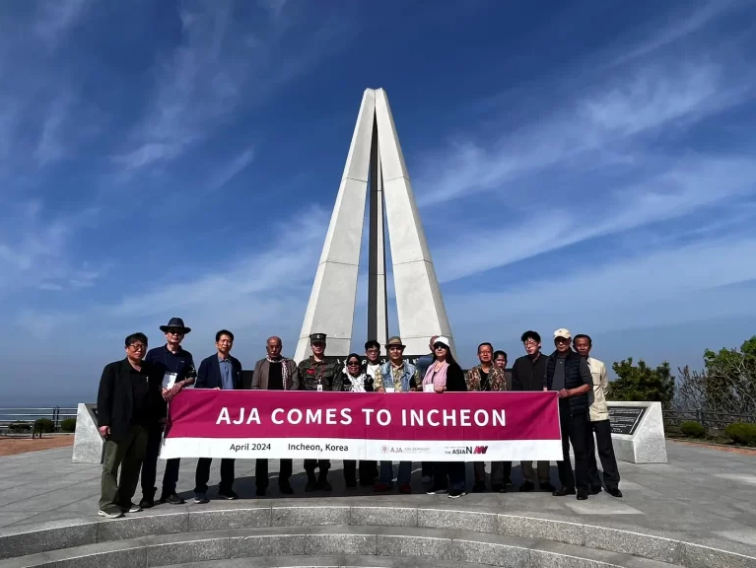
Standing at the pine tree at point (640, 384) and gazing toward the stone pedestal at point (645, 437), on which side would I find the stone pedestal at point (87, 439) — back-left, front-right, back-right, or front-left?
front-right

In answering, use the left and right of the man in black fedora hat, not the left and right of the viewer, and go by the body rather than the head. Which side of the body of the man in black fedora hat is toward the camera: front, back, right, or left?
front

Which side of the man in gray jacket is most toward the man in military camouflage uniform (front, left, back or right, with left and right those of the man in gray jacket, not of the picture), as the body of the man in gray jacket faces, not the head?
left

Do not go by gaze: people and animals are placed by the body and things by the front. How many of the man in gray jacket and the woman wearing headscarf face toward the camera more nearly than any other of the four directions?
2

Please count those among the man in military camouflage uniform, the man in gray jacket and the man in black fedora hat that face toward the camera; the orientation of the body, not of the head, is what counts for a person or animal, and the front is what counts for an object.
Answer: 3

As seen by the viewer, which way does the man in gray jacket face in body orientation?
toward the camera

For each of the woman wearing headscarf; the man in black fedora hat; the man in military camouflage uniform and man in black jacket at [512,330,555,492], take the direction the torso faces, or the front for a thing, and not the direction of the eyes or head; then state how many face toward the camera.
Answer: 4

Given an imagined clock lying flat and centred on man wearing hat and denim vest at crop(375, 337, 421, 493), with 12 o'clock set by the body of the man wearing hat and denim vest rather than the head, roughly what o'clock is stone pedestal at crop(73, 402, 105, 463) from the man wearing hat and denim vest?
The stone pedestal is roughly at 4 o'clock from the man wearing hat and denim vest.

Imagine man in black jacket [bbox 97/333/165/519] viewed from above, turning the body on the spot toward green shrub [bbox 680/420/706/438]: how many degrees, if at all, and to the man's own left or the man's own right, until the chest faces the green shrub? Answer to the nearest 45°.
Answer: approximately 45° to the man's own left

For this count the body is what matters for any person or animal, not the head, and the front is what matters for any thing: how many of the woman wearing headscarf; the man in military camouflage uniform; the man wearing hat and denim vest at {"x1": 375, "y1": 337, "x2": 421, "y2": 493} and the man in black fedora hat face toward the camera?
4

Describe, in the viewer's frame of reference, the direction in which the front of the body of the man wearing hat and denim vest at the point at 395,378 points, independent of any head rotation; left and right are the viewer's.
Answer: facing the viewer

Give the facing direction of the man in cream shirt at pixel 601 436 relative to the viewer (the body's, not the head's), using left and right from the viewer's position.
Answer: facing the viewer and to the left of the viewer

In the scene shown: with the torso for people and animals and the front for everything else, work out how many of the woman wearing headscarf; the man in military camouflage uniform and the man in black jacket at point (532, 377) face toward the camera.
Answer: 3
